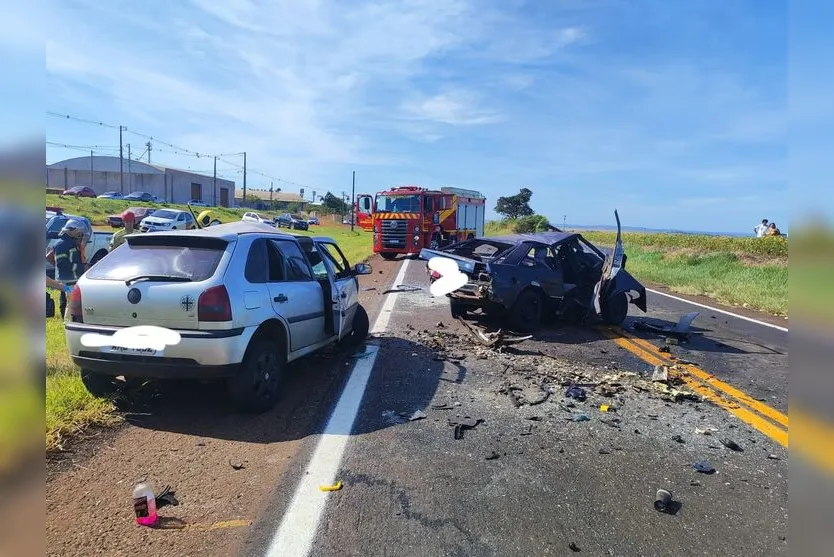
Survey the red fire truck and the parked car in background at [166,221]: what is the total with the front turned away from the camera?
0

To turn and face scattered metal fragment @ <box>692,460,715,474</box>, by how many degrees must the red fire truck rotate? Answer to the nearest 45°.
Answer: approximately 45° to its left

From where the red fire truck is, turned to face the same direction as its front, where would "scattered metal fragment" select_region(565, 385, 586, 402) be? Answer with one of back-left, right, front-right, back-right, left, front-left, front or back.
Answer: front-left

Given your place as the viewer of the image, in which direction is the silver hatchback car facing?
facing away from the viewer and to the right of the viewer

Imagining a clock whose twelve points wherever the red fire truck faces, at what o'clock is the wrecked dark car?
The wrecked dark car is roughly at 10 o'clock from the red fire truck.

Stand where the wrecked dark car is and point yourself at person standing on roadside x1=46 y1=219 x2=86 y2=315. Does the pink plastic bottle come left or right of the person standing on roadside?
left

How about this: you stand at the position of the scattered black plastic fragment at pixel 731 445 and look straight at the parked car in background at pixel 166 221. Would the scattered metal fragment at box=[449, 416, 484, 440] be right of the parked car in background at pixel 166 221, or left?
left

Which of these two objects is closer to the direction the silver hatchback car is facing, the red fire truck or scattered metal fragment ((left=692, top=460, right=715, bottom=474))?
the red fire truck
